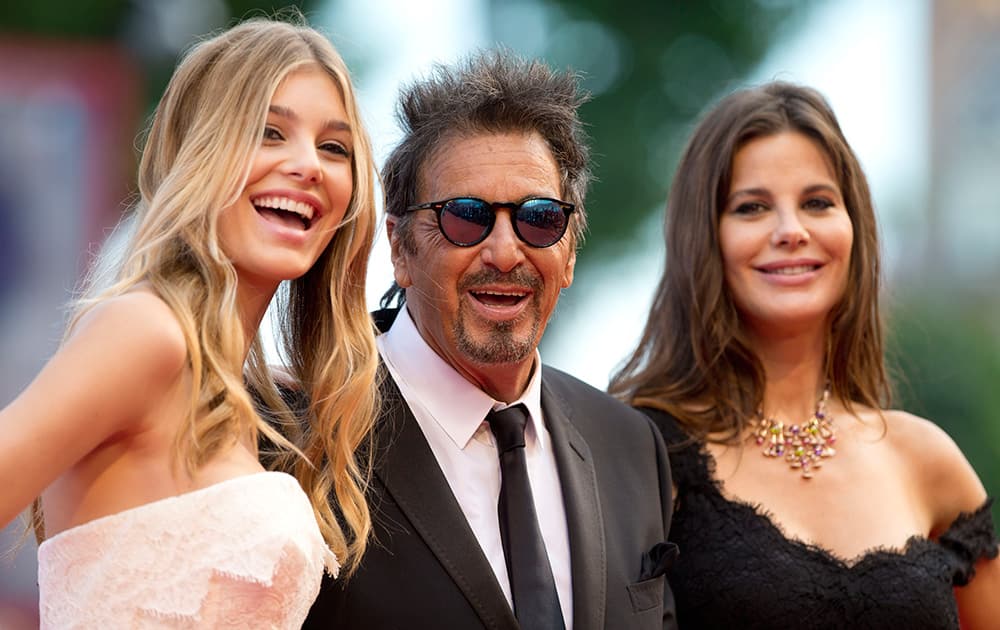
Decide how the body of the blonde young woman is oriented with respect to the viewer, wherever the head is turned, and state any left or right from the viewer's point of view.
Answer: facing the viewer and to the right of the viewer

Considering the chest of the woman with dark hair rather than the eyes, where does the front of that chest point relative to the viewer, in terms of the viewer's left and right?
facing the viewer

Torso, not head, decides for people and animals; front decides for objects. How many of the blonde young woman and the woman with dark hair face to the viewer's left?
0

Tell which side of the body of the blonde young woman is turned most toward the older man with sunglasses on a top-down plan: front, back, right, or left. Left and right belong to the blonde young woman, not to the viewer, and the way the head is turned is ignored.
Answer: left

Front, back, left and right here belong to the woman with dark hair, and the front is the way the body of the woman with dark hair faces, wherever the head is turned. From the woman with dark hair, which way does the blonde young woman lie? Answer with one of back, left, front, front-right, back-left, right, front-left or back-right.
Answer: front-right

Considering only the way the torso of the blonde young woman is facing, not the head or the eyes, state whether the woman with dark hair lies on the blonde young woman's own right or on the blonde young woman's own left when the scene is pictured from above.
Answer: on the blonde young woman's own left
